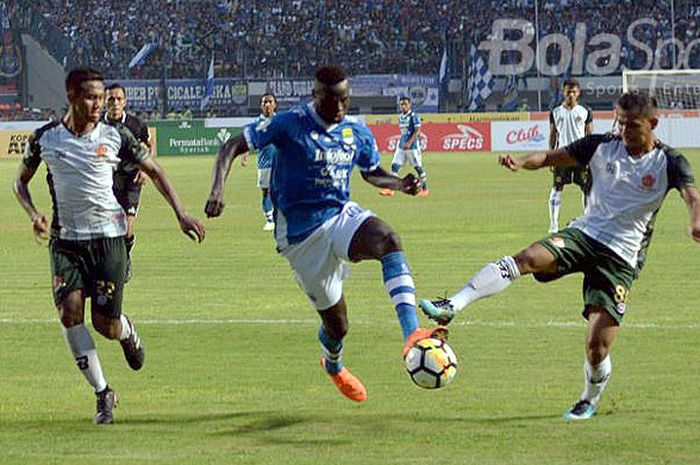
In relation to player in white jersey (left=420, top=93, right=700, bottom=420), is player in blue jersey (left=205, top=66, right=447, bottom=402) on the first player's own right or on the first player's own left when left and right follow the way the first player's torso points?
on the first player's own right

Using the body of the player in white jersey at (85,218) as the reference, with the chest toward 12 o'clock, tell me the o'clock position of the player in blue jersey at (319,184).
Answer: The player in blue jersey is roughly at 9 o'clock from the player in white jersey.

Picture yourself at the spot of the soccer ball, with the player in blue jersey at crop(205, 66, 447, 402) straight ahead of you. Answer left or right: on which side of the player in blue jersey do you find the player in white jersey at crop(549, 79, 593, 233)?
right

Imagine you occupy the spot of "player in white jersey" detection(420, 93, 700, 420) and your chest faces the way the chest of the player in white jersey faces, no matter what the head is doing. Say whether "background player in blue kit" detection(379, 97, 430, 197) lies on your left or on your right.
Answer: on your right

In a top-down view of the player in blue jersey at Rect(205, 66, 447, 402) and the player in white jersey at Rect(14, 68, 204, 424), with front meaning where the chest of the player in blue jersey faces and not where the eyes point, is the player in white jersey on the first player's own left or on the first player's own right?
on the first player's own right

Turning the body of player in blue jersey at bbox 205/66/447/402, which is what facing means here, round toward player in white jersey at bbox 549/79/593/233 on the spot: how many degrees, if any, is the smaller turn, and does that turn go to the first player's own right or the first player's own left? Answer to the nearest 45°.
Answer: approximately 135° to the first player's own left

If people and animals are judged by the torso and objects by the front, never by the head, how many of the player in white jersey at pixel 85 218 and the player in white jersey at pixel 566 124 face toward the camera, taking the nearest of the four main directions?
2

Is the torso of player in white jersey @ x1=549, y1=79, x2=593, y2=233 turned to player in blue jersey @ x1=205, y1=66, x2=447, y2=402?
yes

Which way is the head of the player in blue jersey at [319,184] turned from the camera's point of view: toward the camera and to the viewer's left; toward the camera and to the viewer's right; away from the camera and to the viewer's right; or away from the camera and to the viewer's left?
toward the camera and to the viewer's right

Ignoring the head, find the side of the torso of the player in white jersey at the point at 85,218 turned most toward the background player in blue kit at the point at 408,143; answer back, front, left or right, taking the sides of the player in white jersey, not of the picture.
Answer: back

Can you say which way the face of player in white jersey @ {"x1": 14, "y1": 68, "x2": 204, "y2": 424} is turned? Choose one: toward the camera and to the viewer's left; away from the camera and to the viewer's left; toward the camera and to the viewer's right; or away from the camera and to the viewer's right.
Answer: toward the camera and to the viewer's right

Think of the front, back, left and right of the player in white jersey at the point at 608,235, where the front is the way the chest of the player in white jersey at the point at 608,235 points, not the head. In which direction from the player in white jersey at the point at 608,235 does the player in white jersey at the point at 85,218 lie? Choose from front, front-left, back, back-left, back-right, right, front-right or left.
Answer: front-right
